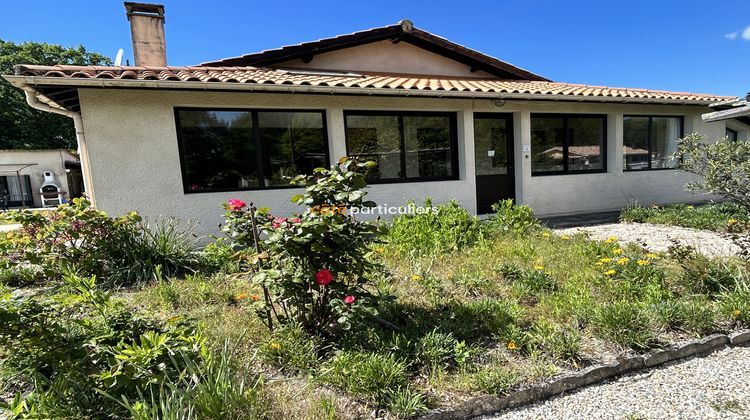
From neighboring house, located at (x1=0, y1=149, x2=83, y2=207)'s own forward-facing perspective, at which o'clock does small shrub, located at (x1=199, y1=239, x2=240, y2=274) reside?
The small shrub is roughly at 12 o'clock from the neighboring house.

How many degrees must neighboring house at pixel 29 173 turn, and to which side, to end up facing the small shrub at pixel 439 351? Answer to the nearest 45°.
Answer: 0° — it already faces it

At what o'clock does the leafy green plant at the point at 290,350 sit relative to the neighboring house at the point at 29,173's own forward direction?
The leafy green plant is roughly at 12 o'clock from the neighboring house.

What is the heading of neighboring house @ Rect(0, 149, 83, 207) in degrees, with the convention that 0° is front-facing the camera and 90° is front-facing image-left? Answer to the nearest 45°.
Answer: approximately 0°

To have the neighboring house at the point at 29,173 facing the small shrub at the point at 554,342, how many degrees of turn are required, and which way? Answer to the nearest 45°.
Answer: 0° — it already faces it
